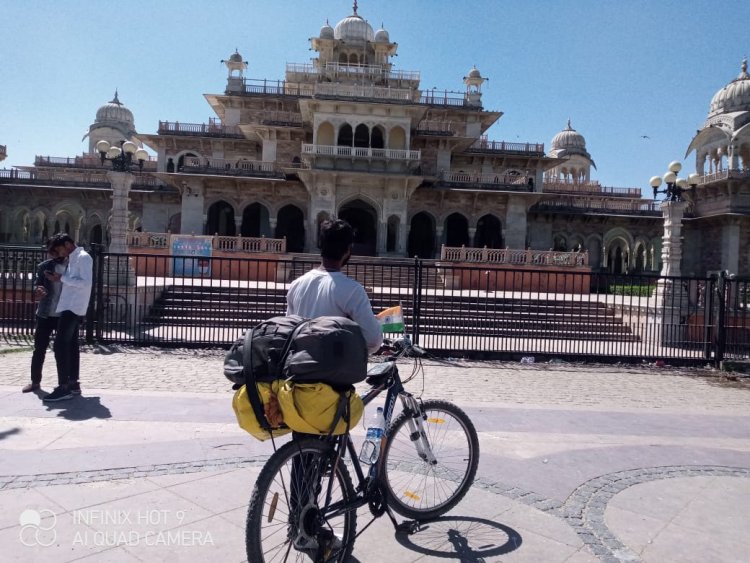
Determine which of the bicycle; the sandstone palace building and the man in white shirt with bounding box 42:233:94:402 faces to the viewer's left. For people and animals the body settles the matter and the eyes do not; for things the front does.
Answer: the man in white shirt

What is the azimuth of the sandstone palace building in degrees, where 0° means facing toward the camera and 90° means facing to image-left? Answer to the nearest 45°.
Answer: approximately 0°

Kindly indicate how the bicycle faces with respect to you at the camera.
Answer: facing away from the viewer and to the right of the viewer

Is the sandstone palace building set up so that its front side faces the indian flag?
yes

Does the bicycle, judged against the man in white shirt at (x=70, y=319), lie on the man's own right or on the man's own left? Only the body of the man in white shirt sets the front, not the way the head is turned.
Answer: on the man's own left

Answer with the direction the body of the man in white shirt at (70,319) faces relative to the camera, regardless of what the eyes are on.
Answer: to the viewer's left

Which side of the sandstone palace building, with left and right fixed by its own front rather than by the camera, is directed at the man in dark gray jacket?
front

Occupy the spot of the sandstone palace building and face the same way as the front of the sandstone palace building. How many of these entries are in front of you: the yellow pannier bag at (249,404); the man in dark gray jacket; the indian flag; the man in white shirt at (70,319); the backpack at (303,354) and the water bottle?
6

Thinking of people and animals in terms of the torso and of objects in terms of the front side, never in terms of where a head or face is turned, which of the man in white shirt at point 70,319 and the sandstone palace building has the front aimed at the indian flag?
the sandstone palace building

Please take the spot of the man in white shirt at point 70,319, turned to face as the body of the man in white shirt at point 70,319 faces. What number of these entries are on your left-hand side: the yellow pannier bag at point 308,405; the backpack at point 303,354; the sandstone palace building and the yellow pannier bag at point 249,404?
3

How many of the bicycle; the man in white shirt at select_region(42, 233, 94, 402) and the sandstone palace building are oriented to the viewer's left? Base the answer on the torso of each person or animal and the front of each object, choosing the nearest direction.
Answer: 1

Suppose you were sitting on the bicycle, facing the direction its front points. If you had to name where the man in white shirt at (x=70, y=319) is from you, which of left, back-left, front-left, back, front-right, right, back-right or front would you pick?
left

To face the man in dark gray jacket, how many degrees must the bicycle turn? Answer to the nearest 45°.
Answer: approximately 90° to its left
